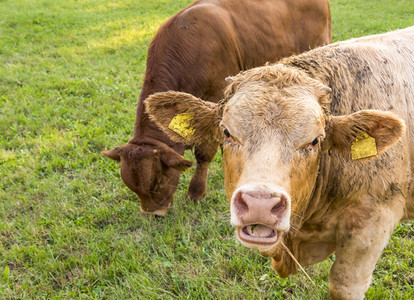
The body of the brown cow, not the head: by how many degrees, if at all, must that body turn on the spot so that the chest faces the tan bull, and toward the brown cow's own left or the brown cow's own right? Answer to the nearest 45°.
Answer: approximately 45° to the brown cow's own left

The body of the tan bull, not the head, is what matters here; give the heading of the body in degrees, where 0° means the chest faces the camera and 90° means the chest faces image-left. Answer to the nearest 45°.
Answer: approximately 45°

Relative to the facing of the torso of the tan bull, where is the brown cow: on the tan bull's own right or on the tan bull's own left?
on the tan bull's own right
